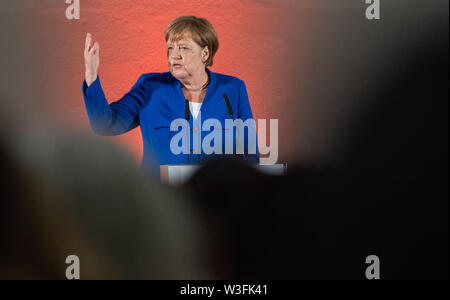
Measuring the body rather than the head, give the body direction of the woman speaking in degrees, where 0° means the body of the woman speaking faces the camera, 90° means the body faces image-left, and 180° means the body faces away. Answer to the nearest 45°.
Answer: approximately 0°
